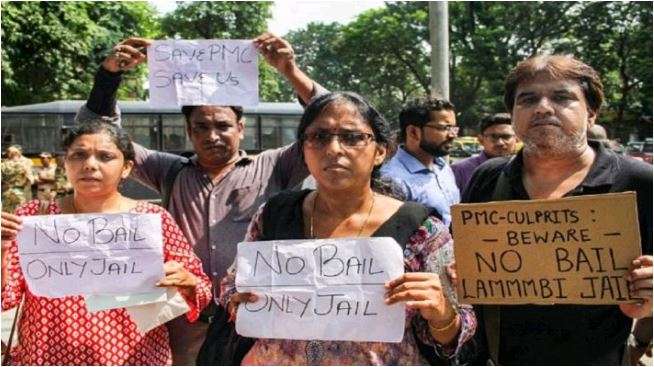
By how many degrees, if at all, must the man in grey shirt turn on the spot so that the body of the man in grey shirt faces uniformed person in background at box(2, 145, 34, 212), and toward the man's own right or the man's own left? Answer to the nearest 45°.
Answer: approximately 180°

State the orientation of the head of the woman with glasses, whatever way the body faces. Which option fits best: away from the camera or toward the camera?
toward the camera

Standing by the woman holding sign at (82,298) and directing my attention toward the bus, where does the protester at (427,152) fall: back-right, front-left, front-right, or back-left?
front-right

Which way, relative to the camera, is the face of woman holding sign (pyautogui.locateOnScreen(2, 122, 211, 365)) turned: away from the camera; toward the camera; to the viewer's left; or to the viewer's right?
toward the camera

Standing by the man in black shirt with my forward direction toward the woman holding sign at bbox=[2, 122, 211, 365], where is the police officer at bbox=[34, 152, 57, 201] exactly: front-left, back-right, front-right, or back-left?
front-right

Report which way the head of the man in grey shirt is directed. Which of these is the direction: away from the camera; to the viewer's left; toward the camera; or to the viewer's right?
toward the camera

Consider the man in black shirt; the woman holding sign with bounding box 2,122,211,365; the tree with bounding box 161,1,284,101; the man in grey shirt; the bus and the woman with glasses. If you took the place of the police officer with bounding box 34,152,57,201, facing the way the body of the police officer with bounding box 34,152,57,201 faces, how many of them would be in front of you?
4

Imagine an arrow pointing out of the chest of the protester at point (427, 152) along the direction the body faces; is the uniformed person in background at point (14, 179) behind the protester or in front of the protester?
behind

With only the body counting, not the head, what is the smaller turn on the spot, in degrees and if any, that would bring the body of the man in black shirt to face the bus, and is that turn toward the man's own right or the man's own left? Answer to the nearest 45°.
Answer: approximately 135° to the man's own right

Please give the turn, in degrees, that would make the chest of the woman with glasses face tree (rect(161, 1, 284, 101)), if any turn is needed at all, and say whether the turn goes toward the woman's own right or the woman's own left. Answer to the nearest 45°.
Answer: approximately 180°

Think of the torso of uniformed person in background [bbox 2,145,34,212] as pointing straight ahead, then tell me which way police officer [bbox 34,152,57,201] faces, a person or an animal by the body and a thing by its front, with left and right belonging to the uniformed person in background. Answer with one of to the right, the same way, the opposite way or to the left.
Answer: the same way

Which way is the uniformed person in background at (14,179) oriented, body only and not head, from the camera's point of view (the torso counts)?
toward the camera

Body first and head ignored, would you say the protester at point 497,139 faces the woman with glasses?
yes

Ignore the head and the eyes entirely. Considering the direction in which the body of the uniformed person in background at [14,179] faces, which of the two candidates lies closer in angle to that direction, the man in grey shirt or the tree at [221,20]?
the man in grey shirt

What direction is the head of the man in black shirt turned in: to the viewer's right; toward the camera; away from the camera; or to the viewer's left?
toward the camera

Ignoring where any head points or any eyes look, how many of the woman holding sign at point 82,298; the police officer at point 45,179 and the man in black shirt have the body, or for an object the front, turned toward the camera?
3

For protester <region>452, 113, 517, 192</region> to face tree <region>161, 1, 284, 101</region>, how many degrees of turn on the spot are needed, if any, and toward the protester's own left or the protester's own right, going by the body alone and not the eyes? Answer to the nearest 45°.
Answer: approximately 135° to the protester's own right

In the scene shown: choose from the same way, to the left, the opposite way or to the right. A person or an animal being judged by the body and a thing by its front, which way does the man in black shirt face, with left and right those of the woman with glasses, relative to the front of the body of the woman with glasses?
the same way
